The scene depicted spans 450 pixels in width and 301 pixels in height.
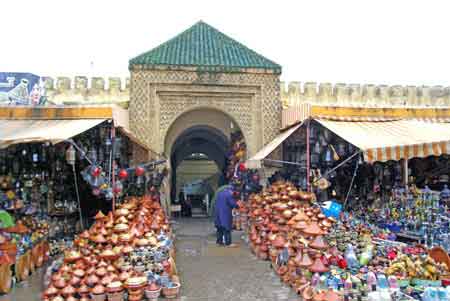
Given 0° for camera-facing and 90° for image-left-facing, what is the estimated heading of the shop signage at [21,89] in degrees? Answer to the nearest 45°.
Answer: approximately 0°

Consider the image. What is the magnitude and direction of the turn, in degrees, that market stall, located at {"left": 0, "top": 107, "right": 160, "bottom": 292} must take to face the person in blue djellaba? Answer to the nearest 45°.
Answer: approximately 45° to its left

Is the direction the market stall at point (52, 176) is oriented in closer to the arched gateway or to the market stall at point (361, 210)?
the market stall

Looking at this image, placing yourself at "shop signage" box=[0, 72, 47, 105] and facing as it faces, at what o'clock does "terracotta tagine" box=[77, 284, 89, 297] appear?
The terracotta tagine is roughly at 12 o'clock from the shop signage.

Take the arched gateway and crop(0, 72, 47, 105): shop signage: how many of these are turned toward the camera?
2

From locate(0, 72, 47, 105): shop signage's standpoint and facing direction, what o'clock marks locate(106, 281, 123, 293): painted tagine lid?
The painted tagine lid is roughly at 12 o'clock from the shop signage.

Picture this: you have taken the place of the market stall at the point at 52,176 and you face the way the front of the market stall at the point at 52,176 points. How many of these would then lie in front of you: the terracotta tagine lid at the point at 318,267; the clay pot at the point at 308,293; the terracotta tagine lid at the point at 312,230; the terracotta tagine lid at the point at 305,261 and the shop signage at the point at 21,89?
4
